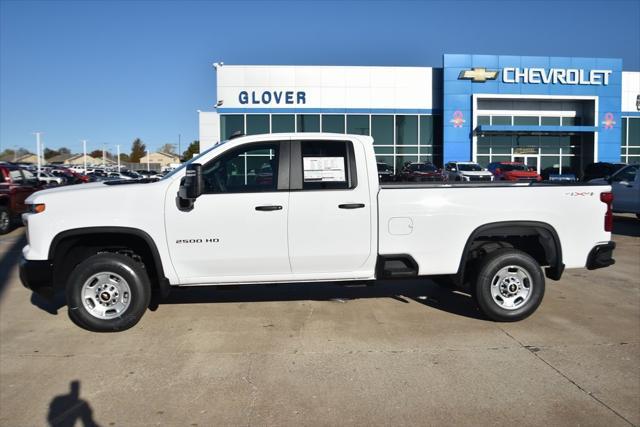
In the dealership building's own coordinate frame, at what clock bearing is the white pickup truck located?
The white pickup truck is roughly at 12 o'clock from the dealership building.

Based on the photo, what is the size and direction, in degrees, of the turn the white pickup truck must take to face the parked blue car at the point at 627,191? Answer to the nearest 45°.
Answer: approximately 135° to its right

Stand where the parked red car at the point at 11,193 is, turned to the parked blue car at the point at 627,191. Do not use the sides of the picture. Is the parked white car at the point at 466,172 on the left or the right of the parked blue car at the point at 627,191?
left

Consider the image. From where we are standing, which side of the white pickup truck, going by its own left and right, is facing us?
left

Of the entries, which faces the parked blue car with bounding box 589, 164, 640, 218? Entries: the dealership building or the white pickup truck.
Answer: the dealership building

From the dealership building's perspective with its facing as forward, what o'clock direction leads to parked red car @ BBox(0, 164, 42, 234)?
The parked red car is roughly at 1 o'clock from the dealership building.

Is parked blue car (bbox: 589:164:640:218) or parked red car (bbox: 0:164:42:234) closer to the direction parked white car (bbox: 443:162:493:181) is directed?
the parked blue car

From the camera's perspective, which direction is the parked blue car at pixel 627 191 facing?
to the viewer's left

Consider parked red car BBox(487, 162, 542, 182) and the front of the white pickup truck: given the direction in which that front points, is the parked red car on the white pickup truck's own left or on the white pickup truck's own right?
on the white pickup truck's own right

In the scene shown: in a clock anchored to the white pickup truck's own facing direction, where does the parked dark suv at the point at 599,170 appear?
The parked dark suv is roughly at 4 o'clock from the white pickup truck.

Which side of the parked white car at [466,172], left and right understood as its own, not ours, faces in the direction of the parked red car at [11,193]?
right

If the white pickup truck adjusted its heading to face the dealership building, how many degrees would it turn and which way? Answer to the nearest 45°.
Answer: approximately 90° to its right
